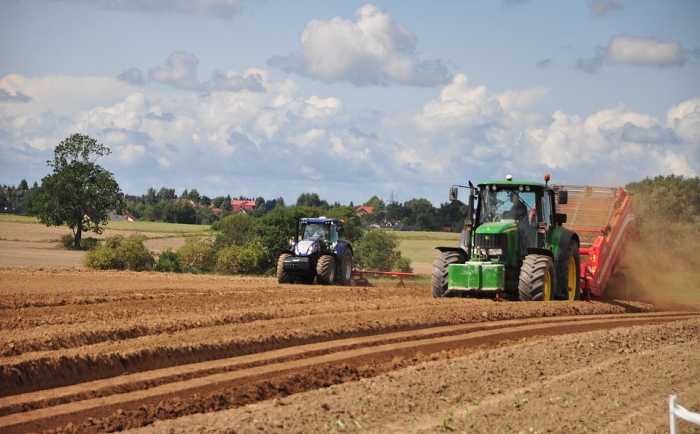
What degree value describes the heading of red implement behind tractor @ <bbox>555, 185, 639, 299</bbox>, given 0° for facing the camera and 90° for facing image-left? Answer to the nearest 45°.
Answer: approximately 45°

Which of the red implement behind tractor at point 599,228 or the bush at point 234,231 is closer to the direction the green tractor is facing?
the bush

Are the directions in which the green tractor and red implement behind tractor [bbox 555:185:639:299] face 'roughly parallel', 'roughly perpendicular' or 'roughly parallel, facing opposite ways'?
roughly parallel

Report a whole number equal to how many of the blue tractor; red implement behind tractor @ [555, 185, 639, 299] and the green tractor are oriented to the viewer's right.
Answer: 0

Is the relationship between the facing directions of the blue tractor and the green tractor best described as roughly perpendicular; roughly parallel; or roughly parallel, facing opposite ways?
roughly parallel

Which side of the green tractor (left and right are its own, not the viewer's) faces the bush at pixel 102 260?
right

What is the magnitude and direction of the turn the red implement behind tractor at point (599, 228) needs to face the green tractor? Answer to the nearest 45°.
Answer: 0° — it already faces it

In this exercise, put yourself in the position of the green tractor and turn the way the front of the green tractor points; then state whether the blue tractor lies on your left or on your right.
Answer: on your right
